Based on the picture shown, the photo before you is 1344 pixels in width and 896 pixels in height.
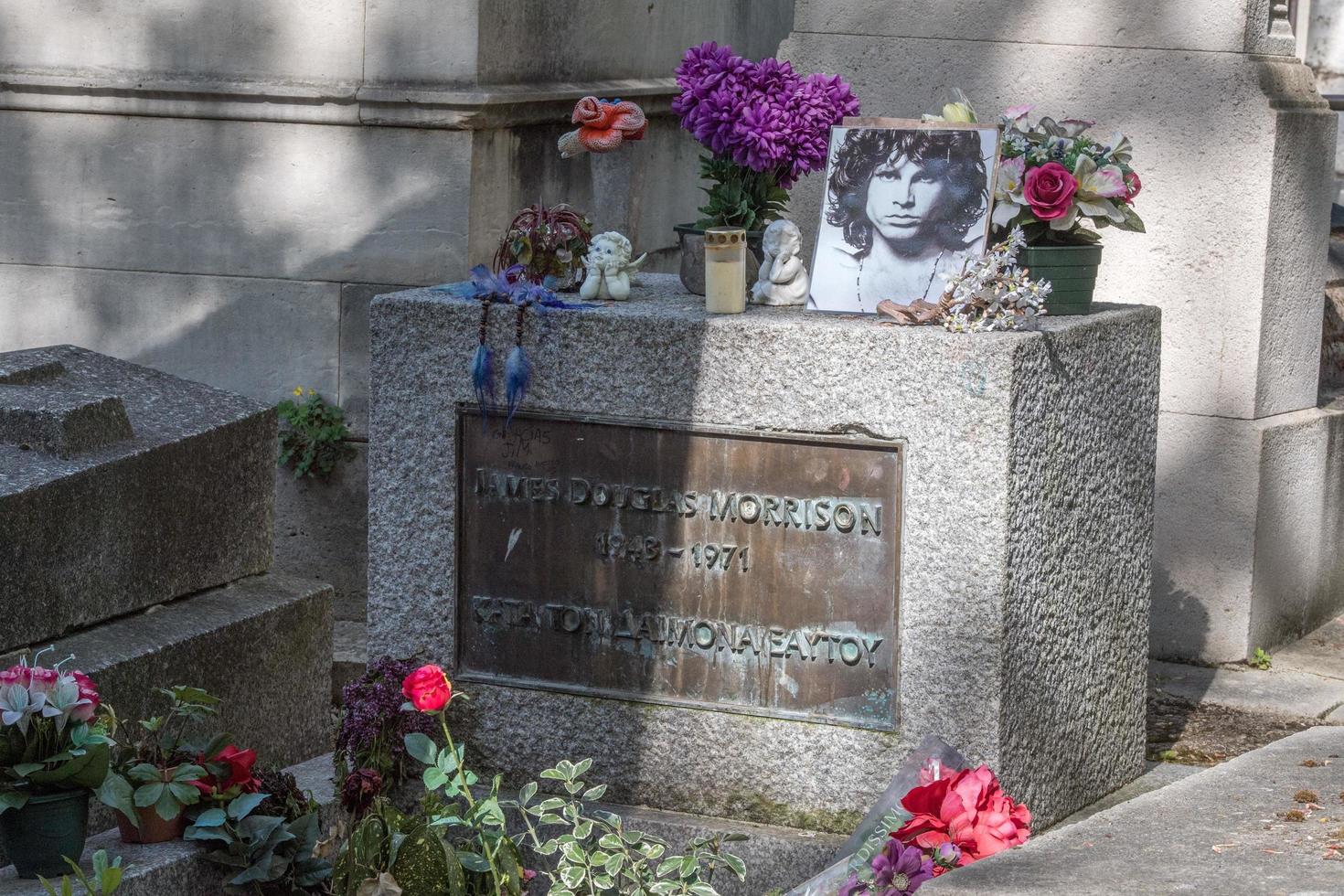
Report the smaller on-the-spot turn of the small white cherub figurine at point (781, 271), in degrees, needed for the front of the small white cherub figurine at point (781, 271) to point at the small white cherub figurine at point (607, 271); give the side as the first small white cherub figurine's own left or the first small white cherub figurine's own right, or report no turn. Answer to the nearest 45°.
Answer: approximately 45° to the first small white cherub figurine's own right

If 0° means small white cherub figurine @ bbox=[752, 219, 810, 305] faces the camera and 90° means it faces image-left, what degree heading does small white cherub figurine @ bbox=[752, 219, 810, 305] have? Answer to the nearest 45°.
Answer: approximately 45°

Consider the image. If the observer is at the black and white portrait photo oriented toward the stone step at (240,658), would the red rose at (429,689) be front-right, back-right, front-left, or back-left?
front-left

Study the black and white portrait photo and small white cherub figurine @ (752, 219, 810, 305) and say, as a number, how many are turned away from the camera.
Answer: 0

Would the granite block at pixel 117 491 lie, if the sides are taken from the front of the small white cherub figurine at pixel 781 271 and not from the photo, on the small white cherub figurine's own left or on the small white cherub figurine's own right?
on the small white cherub figurine's own right

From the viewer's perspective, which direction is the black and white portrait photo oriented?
toward the camera

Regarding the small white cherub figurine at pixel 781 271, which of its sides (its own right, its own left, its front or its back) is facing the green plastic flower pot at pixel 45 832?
front
